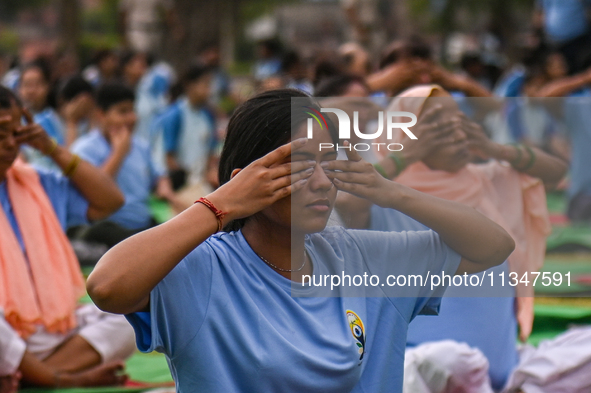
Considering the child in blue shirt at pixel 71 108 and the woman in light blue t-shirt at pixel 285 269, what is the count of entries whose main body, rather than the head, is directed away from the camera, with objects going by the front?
0

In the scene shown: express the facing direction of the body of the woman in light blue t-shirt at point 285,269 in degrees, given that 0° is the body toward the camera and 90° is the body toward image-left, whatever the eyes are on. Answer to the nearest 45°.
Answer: approximately 315°

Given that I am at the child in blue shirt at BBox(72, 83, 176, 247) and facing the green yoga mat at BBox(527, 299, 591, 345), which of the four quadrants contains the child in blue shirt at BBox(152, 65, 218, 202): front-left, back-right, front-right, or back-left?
back-left
